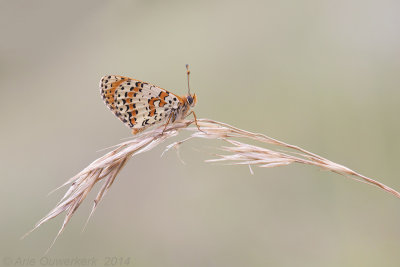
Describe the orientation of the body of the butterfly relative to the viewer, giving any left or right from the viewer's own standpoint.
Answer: facing to the right of the viewer
